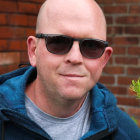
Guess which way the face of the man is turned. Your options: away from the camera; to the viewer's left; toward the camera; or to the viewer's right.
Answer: toward the camera

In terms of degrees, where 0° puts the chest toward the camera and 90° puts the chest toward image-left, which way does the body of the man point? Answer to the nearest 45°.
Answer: approximately 0°
